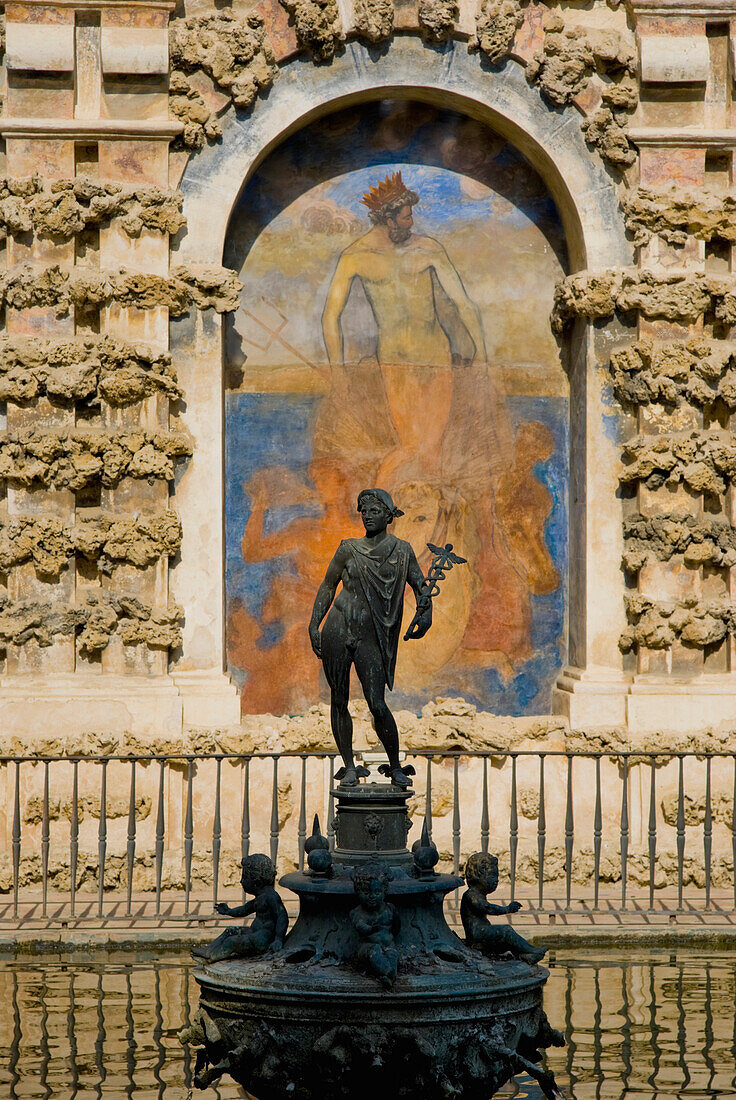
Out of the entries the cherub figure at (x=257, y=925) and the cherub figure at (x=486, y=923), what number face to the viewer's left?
1

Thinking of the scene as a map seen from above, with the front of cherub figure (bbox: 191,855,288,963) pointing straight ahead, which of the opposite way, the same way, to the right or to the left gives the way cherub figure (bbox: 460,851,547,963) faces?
the opposite way

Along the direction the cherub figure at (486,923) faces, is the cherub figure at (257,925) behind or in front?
behind

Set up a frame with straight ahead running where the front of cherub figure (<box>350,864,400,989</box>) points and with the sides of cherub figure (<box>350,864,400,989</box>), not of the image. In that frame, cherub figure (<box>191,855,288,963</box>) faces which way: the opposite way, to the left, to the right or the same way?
to the right

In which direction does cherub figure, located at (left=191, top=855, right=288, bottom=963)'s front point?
to the viewer's left

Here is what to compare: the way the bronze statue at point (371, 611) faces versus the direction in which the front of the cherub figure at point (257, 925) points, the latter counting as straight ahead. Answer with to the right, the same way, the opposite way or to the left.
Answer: to the left

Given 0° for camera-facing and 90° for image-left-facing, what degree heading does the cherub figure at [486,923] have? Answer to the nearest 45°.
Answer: approximately 270°

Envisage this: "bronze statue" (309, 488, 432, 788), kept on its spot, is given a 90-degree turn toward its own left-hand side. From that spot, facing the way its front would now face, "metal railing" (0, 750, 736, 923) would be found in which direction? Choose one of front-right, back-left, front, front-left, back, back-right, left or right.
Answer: left

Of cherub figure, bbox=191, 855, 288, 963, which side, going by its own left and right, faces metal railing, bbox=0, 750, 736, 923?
right

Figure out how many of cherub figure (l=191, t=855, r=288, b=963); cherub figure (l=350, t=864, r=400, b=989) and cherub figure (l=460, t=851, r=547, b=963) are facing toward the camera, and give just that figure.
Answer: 1

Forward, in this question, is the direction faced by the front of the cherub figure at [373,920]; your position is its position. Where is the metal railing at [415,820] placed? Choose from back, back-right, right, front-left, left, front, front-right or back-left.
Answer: back

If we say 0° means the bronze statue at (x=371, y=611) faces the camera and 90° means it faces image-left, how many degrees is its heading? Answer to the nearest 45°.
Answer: approximately 0°

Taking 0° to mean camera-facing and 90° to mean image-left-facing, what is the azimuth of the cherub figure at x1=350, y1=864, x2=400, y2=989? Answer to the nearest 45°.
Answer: approximately 0°

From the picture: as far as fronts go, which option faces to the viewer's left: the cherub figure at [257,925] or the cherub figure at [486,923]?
the cherub figure at [257,925]
